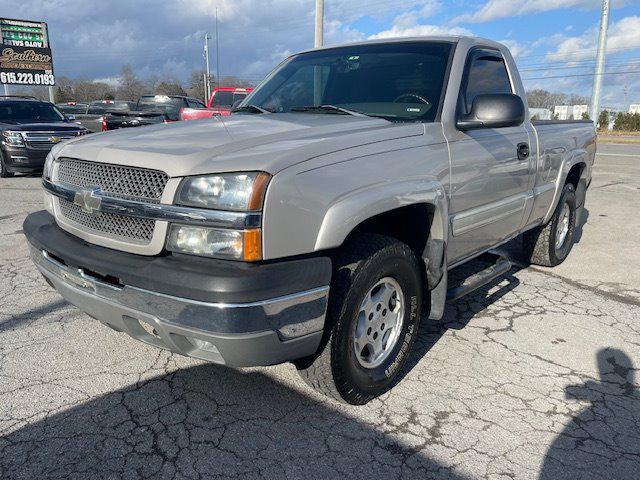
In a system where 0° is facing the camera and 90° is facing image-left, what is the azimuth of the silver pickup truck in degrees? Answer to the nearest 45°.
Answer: approximately 45°

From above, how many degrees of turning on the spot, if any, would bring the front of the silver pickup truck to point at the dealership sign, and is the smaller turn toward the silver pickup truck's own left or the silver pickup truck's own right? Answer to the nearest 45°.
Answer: approximately 90° to the silver pickup truck's own right

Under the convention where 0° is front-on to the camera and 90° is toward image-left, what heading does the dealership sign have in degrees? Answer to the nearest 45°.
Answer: approximately 0°

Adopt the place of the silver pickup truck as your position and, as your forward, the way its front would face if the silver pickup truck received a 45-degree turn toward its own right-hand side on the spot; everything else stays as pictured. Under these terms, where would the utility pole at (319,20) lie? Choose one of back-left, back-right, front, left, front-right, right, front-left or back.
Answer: right

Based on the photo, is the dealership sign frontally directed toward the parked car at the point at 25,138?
yes

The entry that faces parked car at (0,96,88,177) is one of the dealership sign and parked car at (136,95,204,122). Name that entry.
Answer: the dealership sign
